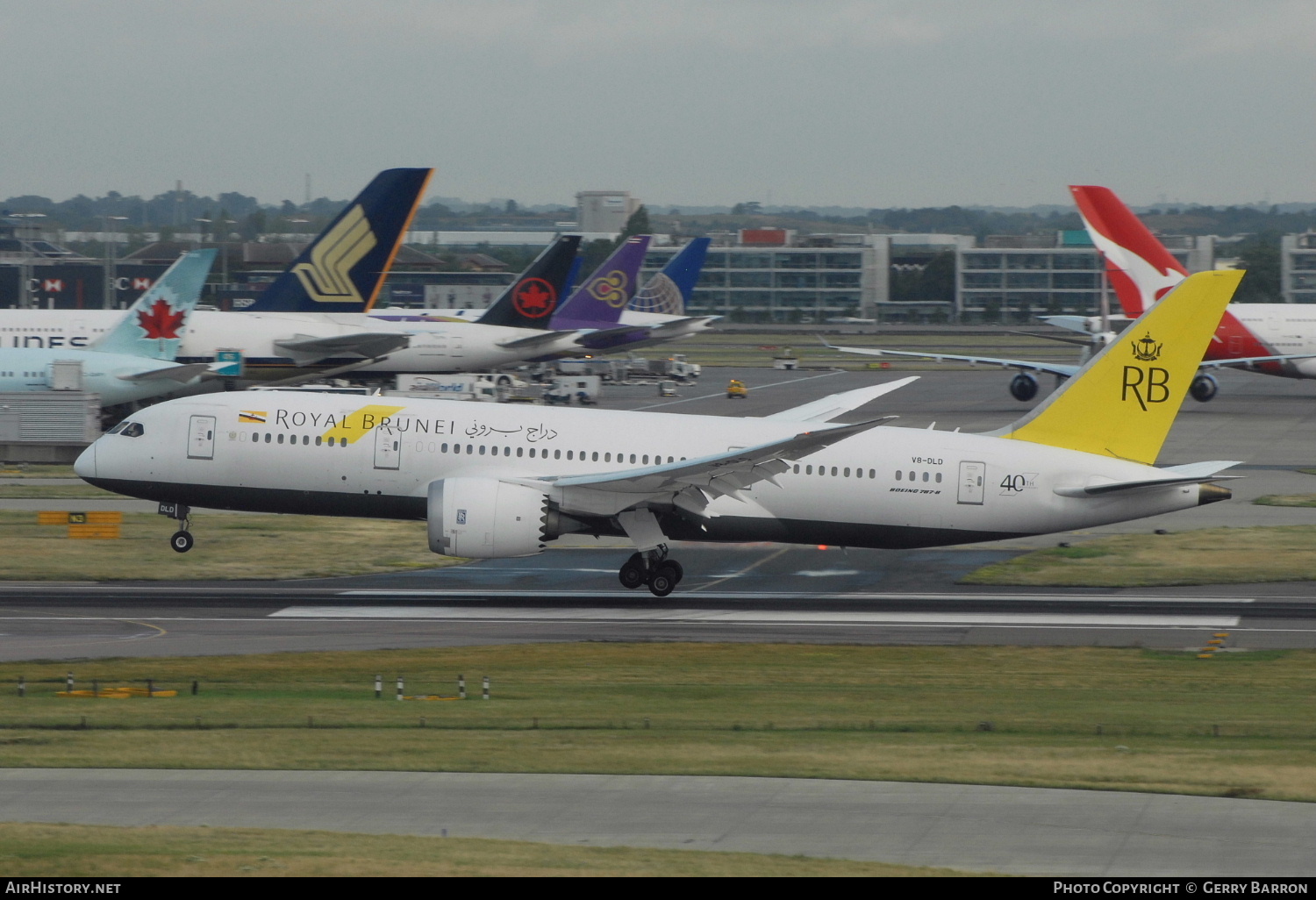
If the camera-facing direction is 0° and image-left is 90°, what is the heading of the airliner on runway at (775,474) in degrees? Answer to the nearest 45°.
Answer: approximately 90°
